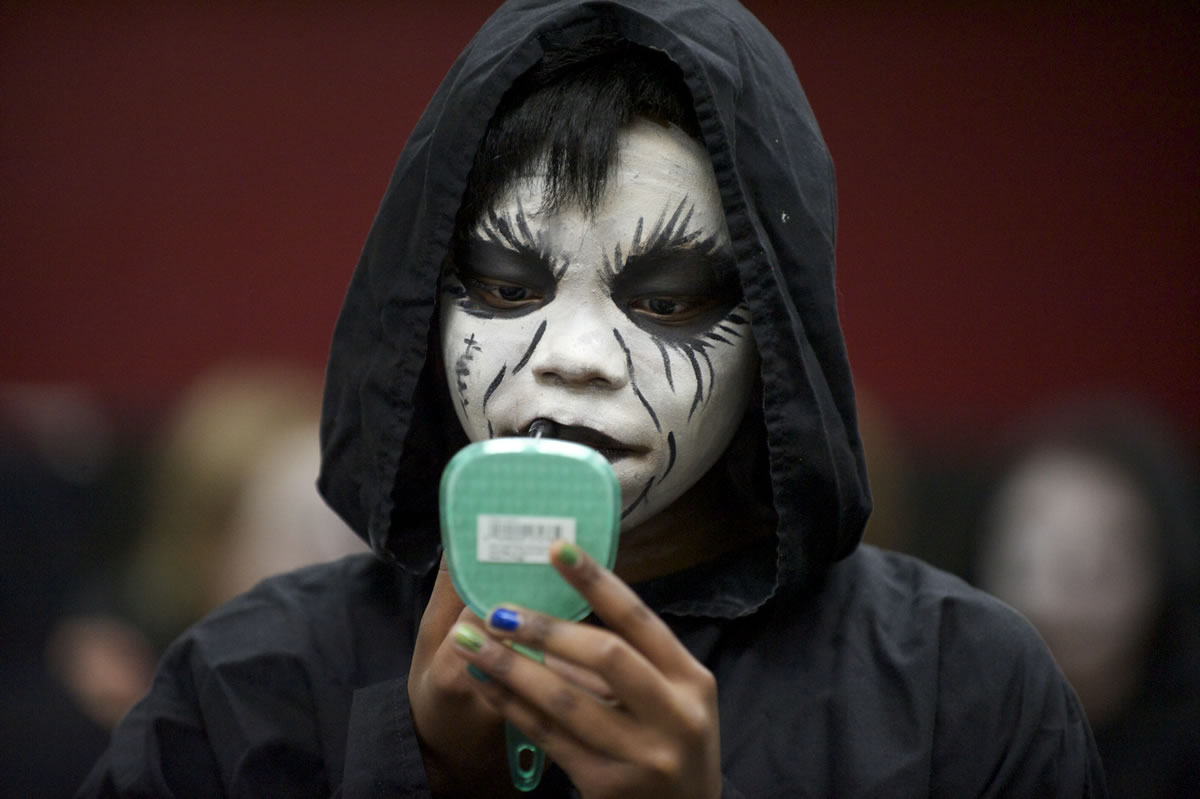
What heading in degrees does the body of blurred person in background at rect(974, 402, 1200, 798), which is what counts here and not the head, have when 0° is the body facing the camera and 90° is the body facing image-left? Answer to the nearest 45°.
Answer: approximately 45°

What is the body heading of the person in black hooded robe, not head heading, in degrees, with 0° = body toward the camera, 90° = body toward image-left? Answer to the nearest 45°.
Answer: approximately 0°

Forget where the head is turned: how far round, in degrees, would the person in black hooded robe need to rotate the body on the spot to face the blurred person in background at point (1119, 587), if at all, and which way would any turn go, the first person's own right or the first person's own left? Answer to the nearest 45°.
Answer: approximately 135° to the first person's own left

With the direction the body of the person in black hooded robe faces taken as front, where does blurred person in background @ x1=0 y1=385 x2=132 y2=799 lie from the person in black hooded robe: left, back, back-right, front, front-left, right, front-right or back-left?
back-right
